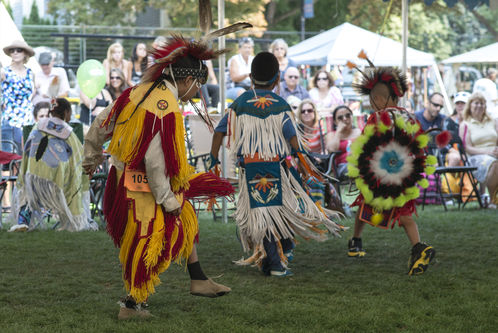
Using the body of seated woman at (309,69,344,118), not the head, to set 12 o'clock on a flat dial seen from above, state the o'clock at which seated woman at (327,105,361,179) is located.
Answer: seated woman at (327,105,361,179) is roughly at 12 o'clock from seated woman at (309,69,344,118).

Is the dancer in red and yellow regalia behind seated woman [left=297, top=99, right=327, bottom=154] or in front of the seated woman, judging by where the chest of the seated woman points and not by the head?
in front

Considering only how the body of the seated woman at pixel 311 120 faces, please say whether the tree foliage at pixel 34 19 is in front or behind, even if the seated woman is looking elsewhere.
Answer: behind

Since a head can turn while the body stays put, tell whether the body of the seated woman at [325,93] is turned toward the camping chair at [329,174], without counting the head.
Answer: yes

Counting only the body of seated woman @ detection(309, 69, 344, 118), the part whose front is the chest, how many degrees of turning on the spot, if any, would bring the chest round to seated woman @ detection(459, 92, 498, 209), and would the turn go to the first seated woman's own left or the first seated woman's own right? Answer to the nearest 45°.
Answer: approximately 45° to the first seated woman's own left

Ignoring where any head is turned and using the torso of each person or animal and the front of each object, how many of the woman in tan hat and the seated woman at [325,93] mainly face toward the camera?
2

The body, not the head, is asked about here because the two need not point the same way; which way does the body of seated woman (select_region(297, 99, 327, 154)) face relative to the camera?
toward the camera

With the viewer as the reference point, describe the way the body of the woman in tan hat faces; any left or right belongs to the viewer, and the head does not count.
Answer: facing the viewer
